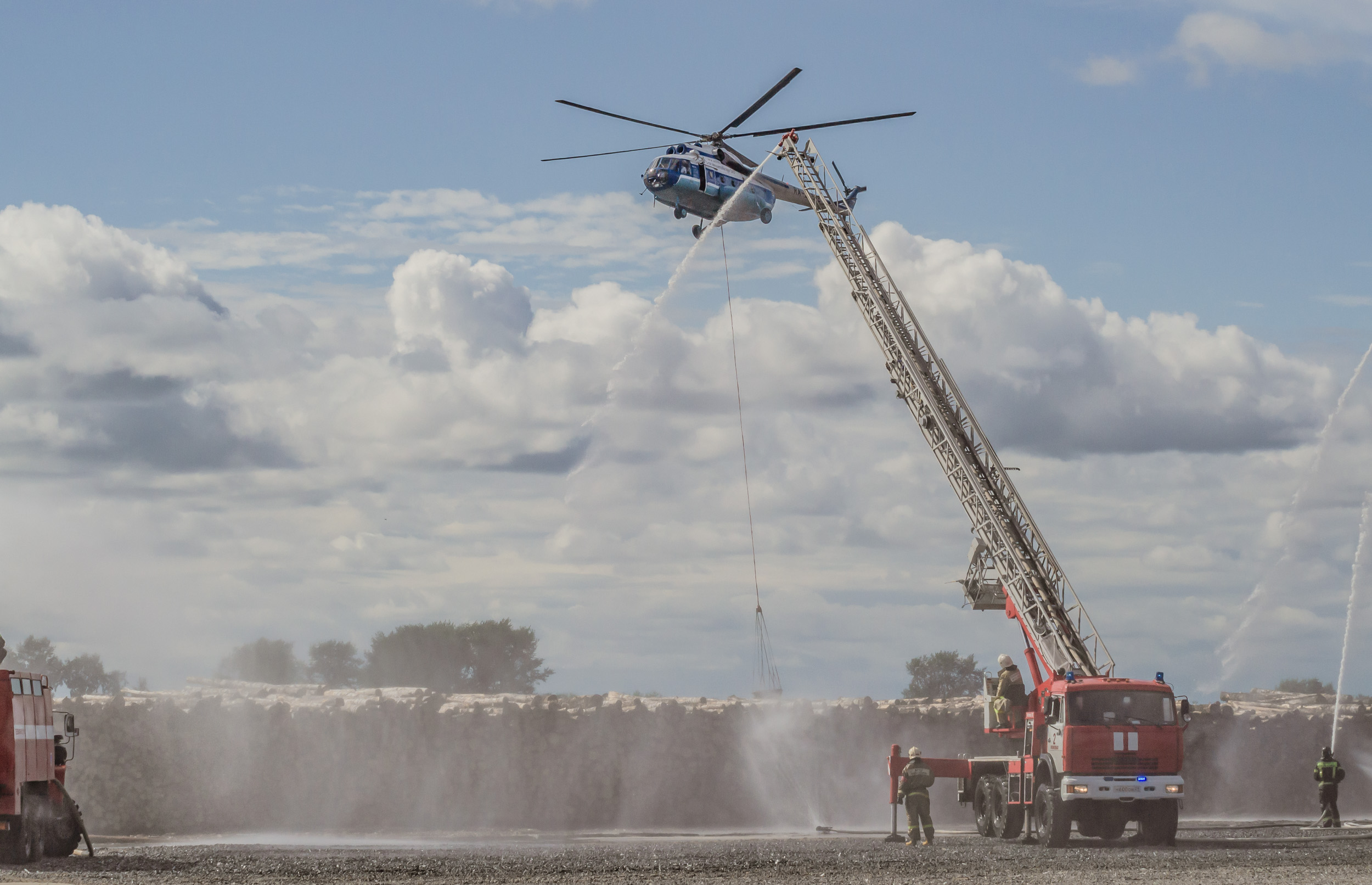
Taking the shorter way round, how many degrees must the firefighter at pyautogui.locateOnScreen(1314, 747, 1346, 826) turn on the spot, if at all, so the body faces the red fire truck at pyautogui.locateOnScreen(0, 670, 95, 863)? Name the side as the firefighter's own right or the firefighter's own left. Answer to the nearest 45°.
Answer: approximately 135° to the firefighter's own left

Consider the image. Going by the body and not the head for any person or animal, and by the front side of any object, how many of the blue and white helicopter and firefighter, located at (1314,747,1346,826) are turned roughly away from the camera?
1

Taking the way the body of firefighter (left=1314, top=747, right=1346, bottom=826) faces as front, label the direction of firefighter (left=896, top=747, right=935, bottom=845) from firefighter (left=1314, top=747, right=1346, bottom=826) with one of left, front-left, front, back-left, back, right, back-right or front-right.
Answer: back-left

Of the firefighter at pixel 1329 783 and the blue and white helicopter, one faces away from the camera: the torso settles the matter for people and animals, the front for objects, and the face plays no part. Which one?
the firefighter

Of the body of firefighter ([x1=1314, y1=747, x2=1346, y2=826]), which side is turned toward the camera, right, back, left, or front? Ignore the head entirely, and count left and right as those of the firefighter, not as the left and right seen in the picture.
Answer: back

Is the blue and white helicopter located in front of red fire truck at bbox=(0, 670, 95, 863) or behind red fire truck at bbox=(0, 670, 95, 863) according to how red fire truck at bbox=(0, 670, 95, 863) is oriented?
in front

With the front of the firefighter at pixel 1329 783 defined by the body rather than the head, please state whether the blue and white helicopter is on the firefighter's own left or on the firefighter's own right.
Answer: on the firefighter's own left

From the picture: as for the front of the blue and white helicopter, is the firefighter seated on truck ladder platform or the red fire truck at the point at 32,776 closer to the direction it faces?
the red fire truck

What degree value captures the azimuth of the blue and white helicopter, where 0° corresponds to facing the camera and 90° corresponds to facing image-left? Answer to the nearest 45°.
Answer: approximately 45°
